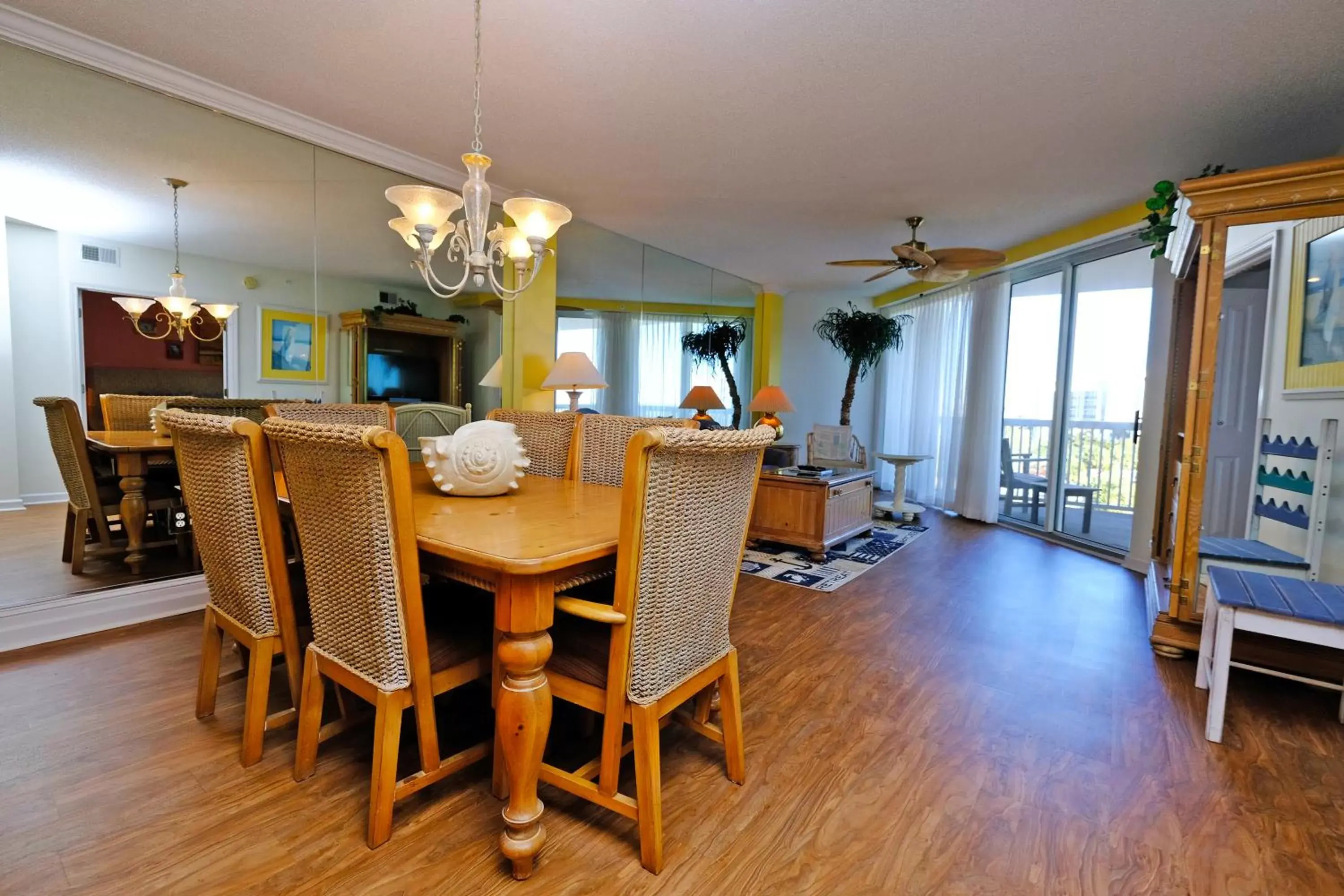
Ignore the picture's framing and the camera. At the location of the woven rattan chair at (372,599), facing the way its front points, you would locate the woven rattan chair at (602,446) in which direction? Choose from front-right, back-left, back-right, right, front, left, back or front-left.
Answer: front

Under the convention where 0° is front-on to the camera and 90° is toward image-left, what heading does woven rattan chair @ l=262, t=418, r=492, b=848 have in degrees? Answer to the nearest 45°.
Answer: approximately 225°

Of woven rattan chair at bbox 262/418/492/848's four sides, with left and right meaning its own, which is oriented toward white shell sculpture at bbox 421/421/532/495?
front

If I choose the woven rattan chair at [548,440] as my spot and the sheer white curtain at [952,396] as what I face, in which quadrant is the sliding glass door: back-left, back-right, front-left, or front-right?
front-right

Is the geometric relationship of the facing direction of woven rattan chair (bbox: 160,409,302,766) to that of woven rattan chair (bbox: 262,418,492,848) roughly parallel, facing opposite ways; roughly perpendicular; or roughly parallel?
roughly parallel

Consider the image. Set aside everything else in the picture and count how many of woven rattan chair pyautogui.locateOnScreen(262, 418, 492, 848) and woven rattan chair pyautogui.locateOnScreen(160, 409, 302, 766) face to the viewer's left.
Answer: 0

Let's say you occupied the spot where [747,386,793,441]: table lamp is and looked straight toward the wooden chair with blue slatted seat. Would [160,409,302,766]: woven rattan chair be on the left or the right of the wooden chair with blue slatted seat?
right

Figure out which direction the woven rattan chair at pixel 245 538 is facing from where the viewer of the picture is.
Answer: facing away from the viewer and to the right of the viewer

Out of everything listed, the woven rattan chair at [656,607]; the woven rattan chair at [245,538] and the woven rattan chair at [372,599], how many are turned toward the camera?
0

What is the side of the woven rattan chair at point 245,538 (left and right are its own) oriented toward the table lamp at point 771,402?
front

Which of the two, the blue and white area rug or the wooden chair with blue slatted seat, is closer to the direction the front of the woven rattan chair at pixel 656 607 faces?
the blue and white area rug

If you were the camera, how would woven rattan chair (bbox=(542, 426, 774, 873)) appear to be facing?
facing away from the viewer and to the left of the viewer

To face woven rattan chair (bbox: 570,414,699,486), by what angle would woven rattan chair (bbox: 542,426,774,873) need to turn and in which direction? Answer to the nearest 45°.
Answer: approximately 45° to its right

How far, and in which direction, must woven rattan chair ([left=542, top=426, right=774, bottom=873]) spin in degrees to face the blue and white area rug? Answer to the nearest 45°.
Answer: approximately 90° to its right

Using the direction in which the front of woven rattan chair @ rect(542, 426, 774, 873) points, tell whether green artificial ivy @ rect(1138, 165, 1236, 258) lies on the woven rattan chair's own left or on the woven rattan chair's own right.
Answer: on the woven rattan chair's own right
